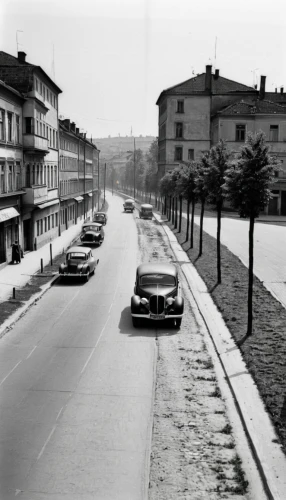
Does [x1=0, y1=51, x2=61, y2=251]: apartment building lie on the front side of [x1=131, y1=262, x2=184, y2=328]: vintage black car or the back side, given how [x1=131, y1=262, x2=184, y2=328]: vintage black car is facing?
on the back side

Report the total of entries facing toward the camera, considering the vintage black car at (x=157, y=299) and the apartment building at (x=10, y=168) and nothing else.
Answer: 1

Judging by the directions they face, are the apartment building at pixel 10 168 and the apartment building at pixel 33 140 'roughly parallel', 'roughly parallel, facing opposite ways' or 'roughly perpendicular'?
roughly parallel

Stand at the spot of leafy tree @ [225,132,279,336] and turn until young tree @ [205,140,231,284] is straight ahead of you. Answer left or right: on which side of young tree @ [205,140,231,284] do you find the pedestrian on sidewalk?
left

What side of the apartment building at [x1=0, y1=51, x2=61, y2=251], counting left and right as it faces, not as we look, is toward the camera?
right

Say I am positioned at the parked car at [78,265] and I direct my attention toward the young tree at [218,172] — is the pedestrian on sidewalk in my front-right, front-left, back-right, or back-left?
back-left

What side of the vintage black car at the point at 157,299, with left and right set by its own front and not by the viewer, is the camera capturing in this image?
front

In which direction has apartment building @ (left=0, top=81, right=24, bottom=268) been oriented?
to the viewer's right

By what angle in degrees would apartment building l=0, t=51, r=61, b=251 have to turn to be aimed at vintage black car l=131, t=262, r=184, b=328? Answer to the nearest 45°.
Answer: approximately 90° to its right

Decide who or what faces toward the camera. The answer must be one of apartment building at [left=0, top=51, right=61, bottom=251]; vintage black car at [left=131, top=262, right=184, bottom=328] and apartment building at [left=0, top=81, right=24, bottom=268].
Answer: the vintage black car

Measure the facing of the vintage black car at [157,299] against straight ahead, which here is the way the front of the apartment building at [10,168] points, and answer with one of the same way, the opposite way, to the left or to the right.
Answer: to the right

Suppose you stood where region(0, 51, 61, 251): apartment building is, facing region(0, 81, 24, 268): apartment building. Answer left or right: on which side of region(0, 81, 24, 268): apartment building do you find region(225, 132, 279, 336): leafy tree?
left
